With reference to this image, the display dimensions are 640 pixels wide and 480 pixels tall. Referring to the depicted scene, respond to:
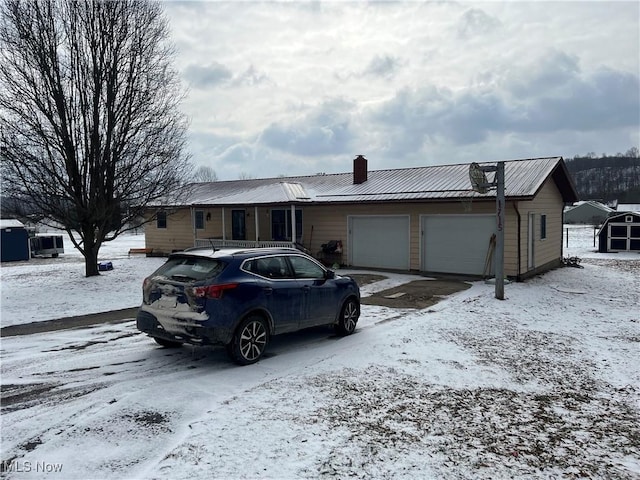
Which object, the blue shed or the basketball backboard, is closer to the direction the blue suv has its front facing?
the basketball backboard

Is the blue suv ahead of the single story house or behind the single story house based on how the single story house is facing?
ahead

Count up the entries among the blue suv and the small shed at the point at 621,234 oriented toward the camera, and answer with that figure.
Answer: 1

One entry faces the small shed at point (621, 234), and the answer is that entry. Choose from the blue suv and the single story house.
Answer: the blue suv

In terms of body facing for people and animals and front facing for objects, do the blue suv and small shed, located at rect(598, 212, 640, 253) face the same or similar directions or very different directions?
very different directions

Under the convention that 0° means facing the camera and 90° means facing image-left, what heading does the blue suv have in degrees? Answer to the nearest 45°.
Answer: approximately 225°

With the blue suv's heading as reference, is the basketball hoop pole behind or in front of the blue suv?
in front

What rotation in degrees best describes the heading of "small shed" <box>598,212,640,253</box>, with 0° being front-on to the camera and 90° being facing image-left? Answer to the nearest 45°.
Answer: approximately 0°

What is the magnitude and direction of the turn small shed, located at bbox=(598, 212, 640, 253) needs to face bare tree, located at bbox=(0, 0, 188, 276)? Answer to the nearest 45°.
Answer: approximately 45° to its right

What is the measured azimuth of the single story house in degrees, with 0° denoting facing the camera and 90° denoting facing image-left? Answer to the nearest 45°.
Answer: approximately 45°

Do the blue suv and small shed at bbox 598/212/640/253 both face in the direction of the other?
yes

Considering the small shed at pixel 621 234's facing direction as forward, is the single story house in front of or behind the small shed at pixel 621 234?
in front

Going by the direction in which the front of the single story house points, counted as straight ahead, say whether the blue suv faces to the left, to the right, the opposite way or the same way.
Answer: the opposite way
